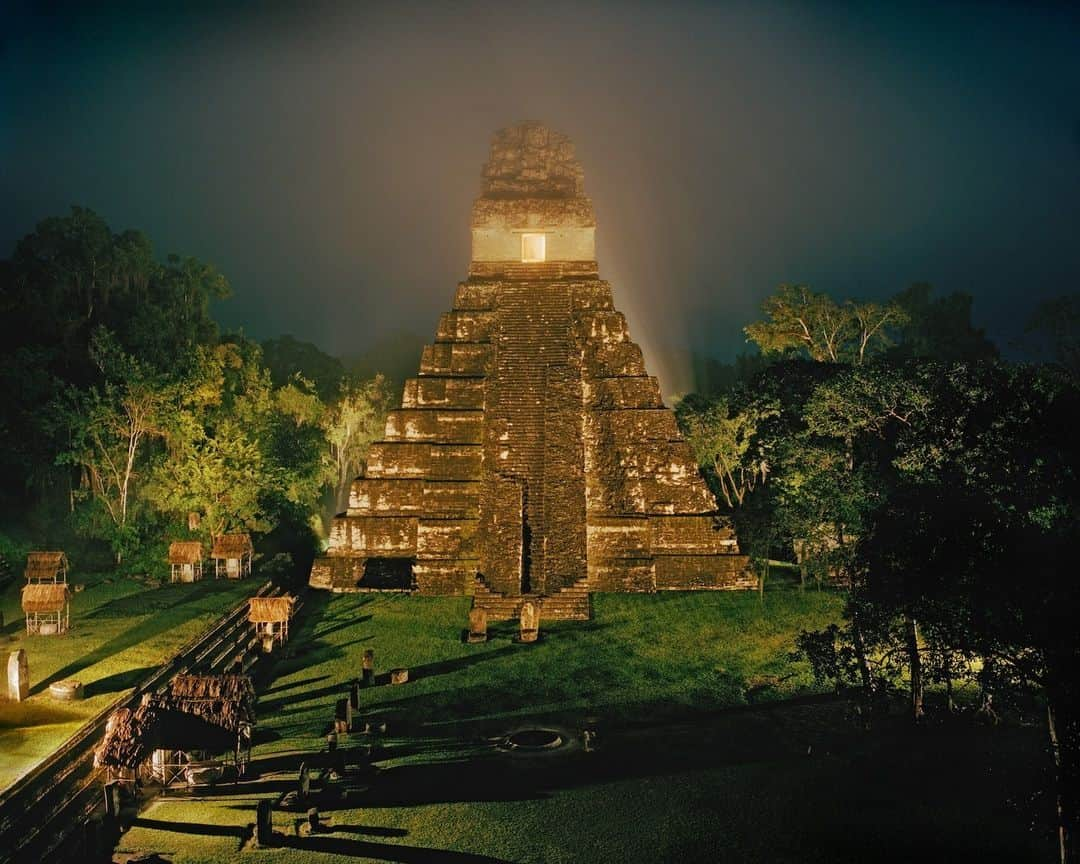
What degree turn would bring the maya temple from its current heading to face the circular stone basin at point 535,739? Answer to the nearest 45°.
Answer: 0° — it already faces it

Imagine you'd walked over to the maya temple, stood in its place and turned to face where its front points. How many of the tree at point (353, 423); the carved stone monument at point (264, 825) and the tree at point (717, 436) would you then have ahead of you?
1

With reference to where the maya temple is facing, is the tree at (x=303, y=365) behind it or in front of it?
behind

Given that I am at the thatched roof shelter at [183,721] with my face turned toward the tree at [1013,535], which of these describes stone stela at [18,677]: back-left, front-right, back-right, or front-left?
back-left

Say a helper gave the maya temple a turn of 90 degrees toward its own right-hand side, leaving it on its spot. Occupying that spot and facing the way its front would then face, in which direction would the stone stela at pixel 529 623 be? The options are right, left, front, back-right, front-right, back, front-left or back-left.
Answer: left

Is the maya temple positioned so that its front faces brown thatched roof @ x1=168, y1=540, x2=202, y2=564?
no

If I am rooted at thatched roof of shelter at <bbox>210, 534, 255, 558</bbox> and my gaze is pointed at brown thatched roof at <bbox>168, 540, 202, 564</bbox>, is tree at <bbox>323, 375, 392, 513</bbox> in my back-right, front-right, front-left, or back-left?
back-right

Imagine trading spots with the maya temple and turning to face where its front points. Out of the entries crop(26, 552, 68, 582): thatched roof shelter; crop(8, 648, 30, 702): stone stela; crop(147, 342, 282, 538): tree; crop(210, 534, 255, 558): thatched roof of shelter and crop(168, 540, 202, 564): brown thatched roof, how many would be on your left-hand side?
0

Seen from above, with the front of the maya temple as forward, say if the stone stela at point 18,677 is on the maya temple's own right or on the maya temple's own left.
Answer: on the maya temple's own right

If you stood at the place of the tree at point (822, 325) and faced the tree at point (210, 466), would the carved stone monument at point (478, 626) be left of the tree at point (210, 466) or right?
left

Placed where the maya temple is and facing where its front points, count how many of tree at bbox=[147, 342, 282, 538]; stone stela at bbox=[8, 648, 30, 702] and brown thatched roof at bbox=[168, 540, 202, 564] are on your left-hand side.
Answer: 0

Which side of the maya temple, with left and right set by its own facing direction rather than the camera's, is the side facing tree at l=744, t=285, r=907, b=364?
left

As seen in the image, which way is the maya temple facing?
toward the camera

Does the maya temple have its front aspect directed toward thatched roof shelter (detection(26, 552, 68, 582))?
no

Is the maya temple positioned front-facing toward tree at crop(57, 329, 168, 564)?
no

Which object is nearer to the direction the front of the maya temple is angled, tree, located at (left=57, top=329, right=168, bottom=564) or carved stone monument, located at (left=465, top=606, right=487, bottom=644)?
the carved stone monument

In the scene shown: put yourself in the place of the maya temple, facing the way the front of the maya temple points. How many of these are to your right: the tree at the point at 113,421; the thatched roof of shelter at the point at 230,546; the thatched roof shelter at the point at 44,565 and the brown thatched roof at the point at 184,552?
4

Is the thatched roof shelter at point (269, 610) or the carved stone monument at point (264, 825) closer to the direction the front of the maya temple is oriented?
the carved stone monument

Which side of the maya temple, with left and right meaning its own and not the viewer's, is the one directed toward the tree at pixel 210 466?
right

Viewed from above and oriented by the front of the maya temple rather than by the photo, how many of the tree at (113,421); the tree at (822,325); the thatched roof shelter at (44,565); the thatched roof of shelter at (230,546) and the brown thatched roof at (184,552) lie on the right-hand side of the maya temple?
4

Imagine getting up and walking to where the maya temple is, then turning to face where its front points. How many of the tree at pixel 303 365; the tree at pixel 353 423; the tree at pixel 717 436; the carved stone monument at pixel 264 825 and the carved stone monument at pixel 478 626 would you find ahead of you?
2

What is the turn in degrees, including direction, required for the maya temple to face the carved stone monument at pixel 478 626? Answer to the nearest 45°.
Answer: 0° — it already faces it

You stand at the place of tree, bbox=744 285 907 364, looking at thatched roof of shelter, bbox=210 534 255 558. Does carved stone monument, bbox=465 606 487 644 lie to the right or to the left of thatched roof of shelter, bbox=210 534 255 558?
left
